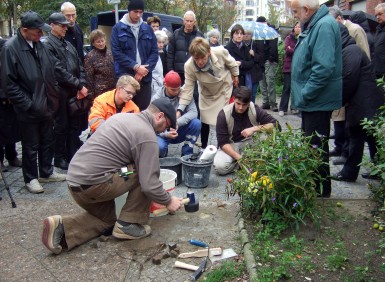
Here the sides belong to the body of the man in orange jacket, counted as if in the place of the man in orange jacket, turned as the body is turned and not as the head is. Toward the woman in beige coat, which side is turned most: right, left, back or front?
left

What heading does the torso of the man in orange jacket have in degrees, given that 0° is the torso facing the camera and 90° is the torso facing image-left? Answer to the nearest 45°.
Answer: approximately 315°

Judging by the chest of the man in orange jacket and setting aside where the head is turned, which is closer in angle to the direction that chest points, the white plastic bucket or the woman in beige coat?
the white plastic bucket
